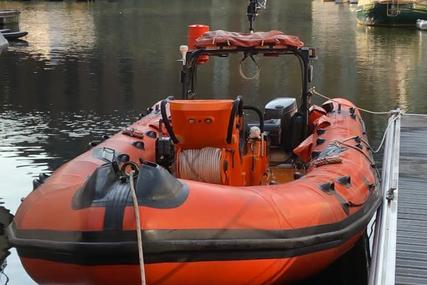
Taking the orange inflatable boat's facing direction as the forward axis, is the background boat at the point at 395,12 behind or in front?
behind

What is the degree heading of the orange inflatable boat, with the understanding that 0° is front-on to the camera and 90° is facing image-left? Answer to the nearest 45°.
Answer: approximately 45°
